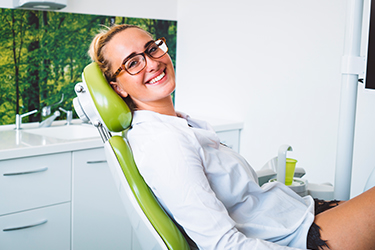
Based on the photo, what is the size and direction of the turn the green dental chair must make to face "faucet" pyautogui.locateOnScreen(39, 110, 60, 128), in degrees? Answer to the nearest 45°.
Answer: approximately 90° to its left

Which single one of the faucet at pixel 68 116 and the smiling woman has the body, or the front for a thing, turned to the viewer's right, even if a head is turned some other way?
the smiling woman

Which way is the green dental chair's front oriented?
to the viewer's right

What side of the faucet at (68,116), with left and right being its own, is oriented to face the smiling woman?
left

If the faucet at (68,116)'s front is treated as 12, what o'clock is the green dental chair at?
The green dental chair is roughly at 9 o'clock from the faucet.

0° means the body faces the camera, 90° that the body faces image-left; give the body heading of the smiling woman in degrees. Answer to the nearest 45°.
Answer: approximately 270°
